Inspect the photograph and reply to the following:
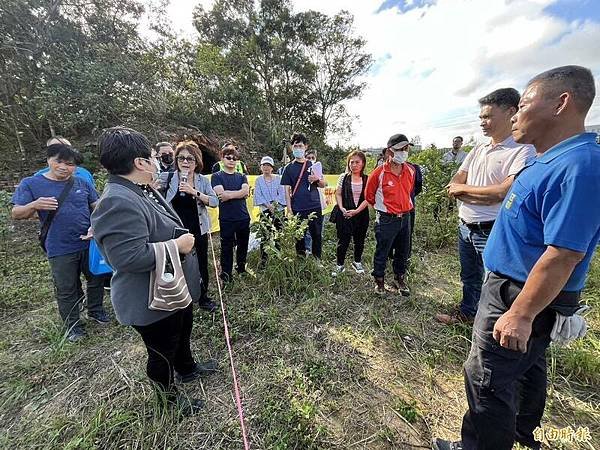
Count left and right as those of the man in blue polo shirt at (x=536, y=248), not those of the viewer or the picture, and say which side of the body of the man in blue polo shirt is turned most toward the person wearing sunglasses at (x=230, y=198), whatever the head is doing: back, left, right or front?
front

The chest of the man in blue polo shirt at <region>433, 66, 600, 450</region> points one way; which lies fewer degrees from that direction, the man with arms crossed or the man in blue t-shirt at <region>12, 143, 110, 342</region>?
the man in blue t-shirt

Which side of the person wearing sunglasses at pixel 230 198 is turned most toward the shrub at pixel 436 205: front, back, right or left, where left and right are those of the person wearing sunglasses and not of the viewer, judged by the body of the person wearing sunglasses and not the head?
left

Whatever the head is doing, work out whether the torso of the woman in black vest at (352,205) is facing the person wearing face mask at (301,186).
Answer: no

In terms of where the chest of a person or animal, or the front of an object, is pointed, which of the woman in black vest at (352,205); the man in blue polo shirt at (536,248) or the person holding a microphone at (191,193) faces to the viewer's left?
the man in blue polo shirt

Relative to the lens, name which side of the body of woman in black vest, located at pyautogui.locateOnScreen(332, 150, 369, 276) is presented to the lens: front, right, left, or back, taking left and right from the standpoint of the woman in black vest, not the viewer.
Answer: front

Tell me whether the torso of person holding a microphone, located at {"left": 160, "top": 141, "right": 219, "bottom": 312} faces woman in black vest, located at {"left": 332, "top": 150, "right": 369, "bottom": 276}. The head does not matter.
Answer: no

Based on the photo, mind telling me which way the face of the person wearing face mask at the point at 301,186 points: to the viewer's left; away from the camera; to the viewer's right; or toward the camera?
toward the camera

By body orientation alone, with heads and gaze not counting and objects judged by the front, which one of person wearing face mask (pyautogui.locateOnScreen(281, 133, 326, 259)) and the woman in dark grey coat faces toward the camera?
the person wearing face mask

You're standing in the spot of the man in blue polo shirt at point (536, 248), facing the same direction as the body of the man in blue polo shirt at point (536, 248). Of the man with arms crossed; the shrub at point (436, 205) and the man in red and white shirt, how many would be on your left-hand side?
0

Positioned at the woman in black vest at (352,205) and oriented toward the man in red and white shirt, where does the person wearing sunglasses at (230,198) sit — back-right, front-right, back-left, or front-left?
back-right

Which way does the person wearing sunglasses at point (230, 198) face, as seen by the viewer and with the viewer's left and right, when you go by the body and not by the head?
facing the viewer

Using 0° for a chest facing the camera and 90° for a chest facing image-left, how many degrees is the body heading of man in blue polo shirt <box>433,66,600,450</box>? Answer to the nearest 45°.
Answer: approximately 90°

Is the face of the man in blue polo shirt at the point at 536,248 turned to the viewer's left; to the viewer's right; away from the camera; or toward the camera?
to the viewer's left

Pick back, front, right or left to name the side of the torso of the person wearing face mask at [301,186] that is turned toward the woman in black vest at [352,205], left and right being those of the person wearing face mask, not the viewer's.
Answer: left

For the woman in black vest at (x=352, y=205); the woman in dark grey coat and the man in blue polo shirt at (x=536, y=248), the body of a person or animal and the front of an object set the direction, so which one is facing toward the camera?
the woman in black vest

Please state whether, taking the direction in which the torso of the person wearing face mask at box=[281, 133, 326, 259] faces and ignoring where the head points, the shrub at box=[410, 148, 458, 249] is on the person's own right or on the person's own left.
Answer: on the person's own left

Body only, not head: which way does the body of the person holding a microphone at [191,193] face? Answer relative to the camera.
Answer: toward the camera

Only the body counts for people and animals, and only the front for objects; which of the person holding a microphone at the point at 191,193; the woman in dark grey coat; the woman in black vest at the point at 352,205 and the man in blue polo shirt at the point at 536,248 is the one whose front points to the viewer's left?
the man in blue polo shirt
